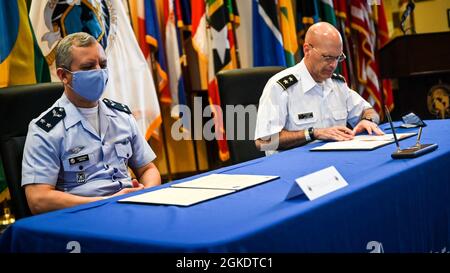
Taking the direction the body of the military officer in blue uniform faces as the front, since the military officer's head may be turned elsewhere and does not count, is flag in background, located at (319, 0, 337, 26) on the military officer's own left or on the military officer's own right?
on the military officer's own left

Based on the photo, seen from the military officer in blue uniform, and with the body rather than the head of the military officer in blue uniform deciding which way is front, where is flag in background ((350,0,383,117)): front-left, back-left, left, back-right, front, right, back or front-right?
left

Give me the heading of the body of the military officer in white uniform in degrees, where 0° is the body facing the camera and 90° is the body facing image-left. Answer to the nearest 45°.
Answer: approximately 315°

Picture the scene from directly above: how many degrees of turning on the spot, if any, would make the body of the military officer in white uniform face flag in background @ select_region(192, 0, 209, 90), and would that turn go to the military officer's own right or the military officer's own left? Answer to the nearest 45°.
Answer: approximately 180°

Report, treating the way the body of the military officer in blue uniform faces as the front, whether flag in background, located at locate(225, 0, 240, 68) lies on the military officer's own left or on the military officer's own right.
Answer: on the military officer's own left

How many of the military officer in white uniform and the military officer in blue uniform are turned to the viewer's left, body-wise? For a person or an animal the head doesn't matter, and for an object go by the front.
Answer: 0

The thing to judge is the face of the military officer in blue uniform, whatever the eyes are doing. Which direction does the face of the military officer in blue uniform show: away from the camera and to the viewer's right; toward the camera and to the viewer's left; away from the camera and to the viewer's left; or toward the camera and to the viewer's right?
toward the camera and to the viewer's right

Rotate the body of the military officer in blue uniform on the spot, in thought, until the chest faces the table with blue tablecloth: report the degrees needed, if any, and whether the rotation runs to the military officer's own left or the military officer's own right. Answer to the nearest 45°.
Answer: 0° — they already face it

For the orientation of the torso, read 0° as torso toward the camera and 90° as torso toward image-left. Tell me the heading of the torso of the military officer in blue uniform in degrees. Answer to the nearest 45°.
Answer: approximately 315°

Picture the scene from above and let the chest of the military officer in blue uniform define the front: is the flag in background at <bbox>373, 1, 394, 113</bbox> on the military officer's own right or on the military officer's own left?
on the military officer's own left
